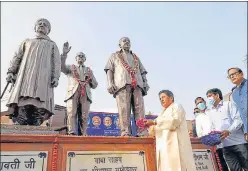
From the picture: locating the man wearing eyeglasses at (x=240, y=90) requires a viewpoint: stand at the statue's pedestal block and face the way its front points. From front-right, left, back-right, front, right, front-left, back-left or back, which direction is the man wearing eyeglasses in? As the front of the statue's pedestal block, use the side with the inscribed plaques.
left

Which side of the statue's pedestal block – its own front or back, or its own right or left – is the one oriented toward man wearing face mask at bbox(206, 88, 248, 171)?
left

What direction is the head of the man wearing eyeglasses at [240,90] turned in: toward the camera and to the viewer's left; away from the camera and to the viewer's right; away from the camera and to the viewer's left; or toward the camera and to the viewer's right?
toward the camera and to the viewer's left

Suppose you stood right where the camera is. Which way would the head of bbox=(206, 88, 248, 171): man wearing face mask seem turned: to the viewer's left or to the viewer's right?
to the viewer's left

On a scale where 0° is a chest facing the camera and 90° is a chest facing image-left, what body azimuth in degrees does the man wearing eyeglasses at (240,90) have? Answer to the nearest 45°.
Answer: approximately 45°

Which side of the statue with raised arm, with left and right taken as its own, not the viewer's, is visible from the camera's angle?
front

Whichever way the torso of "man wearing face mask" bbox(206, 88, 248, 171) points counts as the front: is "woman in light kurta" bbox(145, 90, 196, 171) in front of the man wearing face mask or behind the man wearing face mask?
in front

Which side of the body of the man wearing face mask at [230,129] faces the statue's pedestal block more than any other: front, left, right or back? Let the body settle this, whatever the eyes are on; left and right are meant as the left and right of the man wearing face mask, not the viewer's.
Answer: front

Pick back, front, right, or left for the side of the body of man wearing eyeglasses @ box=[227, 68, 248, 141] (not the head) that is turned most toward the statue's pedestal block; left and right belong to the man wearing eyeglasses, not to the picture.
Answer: front

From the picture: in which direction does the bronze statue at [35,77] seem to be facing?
toward the camera

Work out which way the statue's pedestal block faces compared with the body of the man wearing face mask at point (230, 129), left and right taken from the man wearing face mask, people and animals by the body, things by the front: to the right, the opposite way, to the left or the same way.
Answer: to the left

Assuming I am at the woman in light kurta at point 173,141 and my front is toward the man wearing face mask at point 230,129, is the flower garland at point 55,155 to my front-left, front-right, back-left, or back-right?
back-left

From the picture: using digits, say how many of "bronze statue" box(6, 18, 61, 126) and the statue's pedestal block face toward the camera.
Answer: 2
